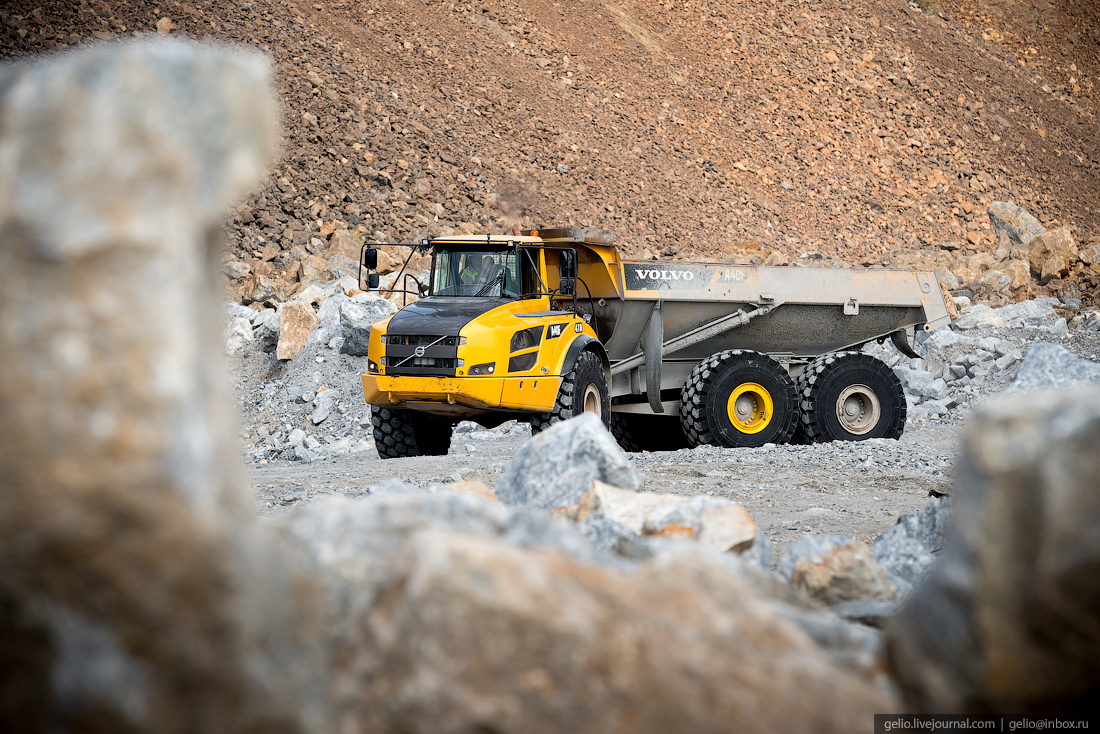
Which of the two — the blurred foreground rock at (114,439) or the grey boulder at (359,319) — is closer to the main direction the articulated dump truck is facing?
the blurred foreground rock

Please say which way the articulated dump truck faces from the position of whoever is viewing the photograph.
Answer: facing the viewer and to the left of the viewer

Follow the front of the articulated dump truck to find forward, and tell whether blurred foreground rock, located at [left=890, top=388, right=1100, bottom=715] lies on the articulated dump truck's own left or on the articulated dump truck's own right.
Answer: on the articulated dump truck's own left

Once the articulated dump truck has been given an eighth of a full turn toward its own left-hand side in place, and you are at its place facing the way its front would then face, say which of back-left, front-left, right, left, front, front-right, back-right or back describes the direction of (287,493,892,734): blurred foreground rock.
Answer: front

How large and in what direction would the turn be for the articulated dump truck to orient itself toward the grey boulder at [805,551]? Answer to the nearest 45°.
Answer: approximately 45° to its left

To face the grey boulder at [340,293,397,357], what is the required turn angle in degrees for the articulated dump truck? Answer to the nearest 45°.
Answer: approximately 90° to its right

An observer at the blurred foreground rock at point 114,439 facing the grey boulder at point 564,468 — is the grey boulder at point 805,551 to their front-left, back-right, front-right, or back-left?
front-right

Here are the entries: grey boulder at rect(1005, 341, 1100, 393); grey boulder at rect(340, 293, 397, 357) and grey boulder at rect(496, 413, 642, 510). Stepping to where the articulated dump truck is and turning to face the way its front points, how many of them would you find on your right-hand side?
1

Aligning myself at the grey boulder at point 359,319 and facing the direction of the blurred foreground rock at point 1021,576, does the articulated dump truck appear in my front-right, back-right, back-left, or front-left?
front-left
